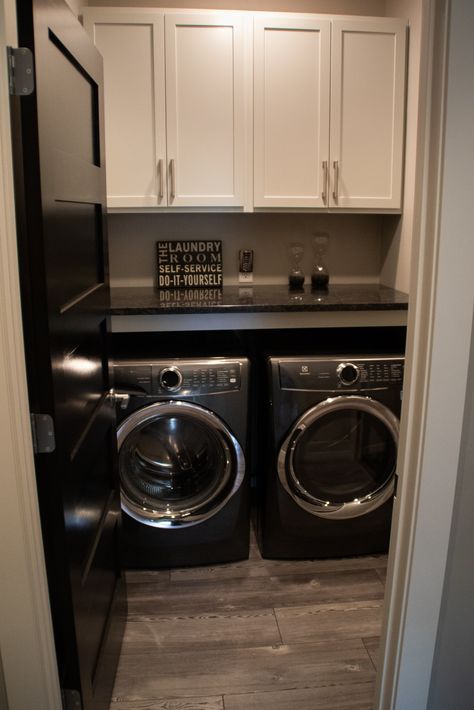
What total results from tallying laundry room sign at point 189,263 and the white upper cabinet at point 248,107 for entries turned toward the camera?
2

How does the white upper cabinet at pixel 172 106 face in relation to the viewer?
toward the camera

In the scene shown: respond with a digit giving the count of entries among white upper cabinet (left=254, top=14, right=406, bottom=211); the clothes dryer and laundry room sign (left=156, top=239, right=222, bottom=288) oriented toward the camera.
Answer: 3

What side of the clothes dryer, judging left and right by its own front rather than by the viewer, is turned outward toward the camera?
front

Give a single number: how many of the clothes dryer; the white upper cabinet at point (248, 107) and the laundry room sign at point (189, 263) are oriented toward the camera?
3

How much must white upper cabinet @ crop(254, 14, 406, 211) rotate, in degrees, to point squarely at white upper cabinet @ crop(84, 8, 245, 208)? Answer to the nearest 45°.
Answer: approximately 90° to its right

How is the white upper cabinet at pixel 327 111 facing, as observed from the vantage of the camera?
facing the viewer

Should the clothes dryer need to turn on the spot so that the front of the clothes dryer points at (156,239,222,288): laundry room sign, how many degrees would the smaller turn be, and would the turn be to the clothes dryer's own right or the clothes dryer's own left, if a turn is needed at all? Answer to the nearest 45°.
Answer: approximately 135° to the clothes dryer's own right

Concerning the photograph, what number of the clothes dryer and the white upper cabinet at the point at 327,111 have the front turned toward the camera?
2
